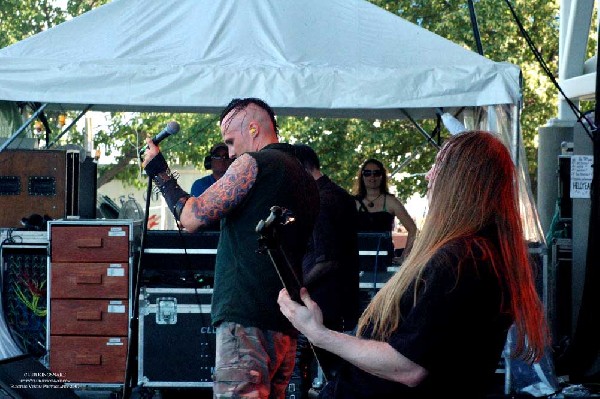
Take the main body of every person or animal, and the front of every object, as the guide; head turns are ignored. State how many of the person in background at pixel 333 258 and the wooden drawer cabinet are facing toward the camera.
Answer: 1

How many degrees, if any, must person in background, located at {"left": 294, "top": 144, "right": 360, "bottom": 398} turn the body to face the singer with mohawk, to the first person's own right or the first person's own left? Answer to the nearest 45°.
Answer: approximately 135° to the first person's own left

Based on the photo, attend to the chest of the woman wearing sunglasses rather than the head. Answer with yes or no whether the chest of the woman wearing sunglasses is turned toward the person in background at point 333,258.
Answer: yes

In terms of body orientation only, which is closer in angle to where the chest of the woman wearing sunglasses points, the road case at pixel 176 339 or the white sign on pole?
the road case

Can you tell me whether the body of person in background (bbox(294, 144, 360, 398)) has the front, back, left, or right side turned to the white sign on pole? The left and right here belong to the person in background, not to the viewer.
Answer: right

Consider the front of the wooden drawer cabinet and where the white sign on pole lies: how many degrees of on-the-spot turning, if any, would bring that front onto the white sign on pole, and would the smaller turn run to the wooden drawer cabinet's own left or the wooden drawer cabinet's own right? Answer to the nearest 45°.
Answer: approximately 90° to the wooden drawer cabinet's own left

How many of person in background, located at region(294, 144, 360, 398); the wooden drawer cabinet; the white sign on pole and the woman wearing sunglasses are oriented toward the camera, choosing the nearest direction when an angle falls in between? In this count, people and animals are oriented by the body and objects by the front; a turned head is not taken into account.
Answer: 3

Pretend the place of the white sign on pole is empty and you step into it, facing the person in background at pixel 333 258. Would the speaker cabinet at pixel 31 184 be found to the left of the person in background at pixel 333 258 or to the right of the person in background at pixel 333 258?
right

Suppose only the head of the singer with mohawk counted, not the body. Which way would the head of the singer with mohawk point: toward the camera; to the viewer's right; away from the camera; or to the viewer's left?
to the viewer's left

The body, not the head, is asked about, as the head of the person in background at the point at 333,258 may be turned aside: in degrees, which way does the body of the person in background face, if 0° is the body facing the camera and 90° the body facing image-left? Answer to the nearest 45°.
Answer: approximately 135°
